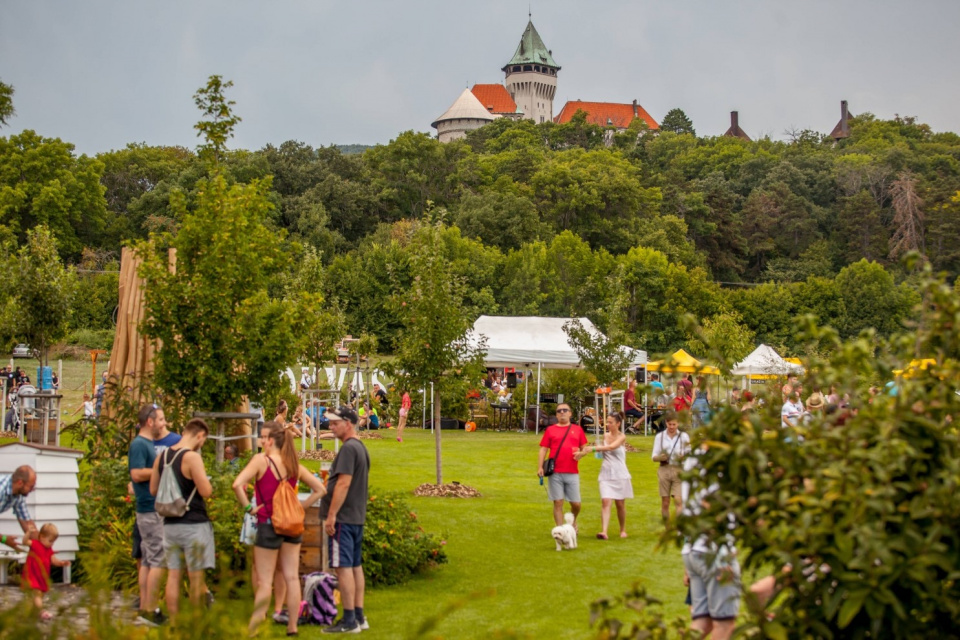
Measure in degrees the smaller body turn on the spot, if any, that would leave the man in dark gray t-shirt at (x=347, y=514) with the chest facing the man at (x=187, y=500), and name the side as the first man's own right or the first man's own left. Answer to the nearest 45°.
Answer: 0° — they already face them

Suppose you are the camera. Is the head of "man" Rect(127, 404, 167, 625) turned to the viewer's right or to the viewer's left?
to the viewer's right

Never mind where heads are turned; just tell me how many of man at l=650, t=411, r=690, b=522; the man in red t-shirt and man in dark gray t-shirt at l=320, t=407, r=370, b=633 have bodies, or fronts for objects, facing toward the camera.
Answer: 2

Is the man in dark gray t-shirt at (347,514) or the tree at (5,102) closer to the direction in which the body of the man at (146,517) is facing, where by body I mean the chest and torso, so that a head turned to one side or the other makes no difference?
the man in dark gray t-shirt

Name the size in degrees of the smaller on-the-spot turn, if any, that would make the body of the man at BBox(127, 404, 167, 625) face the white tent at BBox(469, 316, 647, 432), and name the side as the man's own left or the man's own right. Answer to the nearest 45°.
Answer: approximately 45° to the man's own left

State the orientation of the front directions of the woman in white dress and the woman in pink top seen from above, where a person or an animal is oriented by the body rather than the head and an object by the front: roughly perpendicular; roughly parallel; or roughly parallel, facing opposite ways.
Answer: roughly perpendicular

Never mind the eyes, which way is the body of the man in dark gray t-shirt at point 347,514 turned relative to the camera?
to the viewer's left
